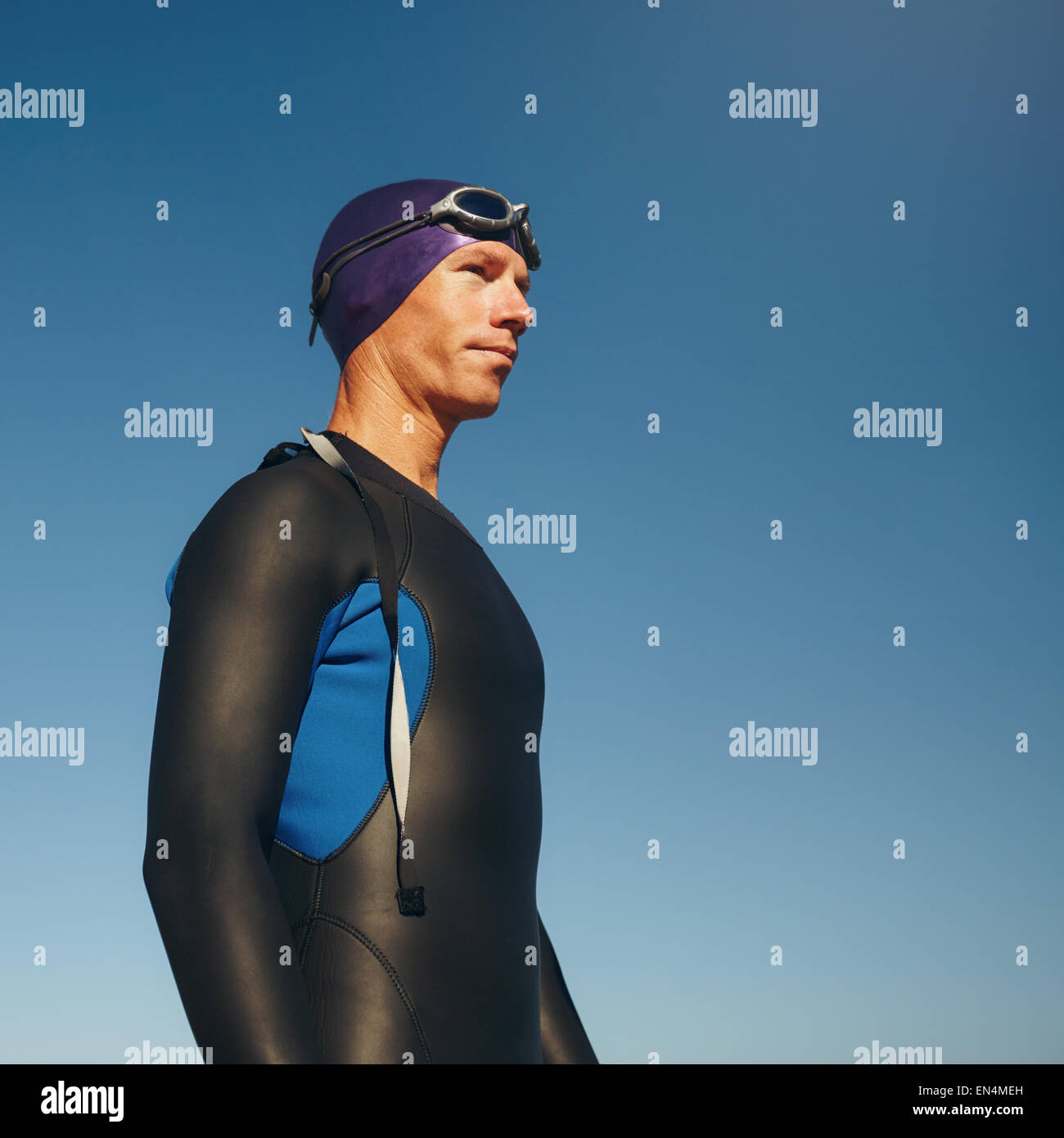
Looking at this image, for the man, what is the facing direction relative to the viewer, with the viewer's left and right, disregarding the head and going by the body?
facing the viewer and to the right of the viewer

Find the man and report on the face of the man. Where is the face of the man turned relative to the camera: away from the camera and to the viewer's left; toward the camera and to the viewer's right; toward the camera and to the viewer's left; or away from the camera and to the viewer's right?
toward the camera and to the viewer's right
